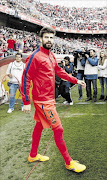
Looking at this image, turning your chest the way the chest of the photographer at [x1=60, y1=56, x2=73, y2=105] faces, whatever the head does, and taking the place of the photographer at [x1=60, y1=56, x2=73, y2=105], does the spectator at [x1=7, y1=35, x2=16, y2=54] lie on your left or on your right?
on your right

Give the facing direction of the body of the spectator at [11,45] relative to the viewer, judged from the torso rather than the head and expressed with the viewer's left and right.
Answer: facing the viewer

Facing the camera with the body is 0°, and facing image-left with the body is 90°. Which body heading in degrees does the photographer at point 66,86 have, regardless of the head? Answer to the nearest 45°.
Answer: approximately 45°

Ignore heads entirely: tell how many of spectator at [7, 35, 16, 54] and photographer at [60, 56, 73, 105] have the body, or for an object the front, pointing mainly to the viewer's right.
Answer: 0

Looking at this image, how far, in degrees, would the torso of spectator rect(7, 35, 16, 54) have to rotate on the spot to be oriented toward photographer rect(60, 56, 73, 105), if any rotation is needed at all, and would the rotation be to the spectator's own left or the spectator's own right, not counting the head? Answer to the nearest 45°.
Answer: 0° — they already face them
